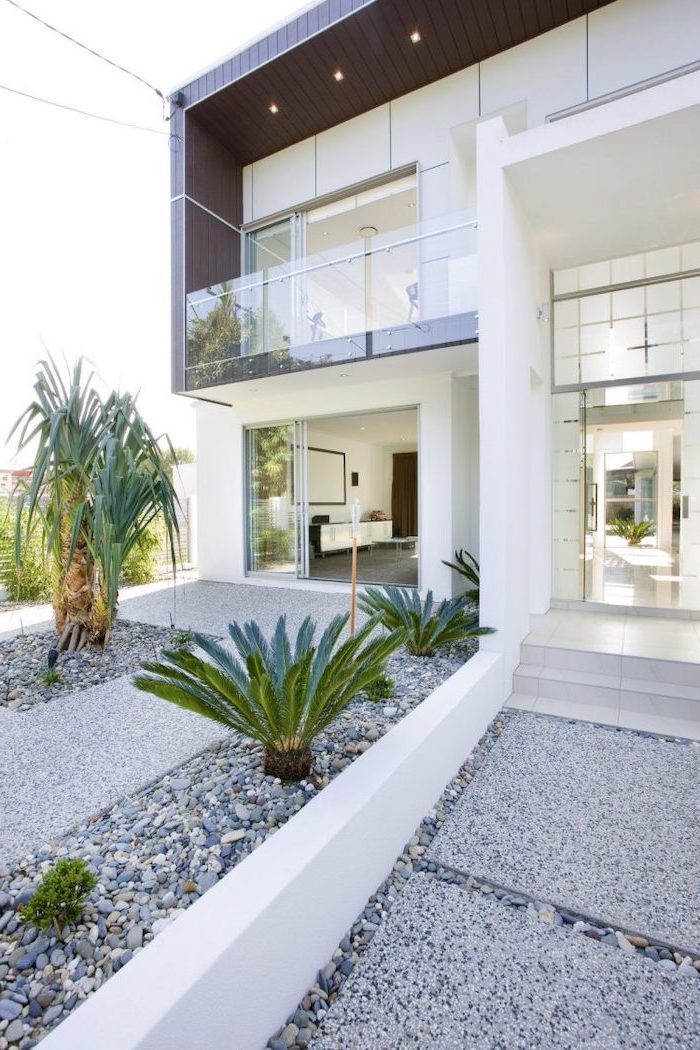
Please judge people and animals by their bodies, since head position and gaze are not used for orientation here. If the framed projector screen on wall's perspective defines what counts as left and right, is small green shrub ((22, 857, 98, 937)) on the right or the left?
on its right

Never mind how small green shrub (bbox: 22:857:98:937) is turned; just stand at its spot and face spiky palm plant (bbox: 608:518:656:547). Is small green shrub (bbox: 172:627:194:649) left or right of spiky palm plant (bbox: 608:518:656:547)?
left

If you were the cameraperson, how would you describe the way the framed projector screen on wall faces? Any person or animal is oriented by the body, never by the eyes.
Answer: facing the viewer and to the right of the viewer

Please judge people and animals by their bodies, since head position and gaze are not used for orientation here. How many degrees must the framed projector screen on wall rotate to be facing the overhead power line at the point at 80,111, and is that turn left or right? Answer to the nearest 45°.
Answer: approximately 90° to its right

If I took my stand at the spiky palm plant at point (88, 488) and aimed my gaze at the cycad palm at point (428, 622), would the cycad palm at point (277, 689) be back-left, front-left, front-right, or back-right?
front-right

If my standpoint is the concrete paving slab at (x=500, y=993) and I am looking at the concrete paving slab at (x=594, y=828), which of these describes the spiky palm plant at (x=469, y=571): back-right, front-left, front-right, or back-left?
front-left

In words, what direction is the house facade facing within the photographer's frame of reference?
facing the viewer and to the left of the viewer

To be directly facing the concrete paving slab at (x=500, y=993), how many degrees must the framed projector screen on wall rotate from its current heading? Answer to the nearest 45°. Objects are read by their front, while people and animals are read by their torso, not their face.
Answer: approximately 45° to its right

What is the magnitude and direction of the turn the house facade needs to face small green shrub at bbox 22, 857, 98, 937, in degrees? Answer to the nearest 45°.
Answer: approximately 45° to its left

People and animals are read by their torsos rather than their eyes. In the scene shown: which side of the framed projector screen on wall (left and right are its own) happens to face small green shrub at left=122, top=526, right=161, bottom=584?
right

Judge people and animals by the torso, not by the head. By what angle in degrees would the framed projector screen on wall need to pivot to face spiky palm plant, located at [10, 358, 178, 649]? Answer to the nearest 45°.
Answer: approximately 45° to its right

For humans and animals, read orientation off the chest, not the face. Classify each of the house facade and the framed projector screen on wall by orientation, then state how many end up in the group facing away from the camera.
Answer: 0

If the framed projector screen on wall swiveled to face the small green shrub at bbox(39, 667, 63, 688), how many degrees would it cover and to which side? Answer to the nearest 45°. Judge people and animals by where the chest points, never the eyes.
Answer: approximately 45° to its right
